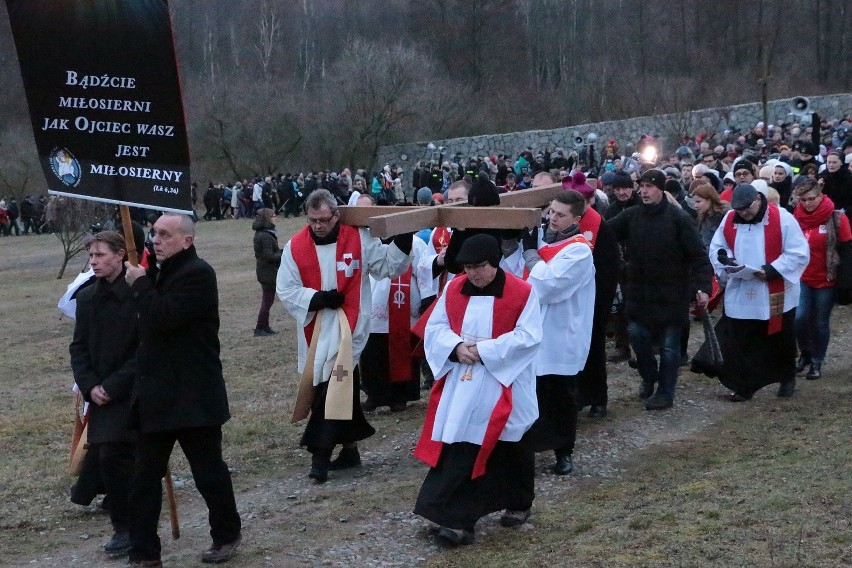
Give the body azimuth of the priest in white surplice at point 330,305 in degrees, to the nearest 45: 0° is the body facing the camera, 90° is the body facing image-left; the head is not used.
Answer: approximately 0°

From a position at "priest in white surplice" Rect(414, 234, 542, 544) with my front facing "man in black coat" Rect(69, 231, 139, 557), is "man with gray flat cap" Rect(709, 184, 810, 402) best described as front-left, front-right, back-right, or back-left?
back-right

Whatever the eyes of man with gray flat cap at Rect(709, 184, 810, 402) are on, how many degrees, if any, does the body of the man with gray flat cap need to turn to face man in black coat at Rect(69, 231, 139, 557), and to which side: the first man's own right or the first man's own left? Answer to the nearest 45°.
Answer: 0° — they already face them
